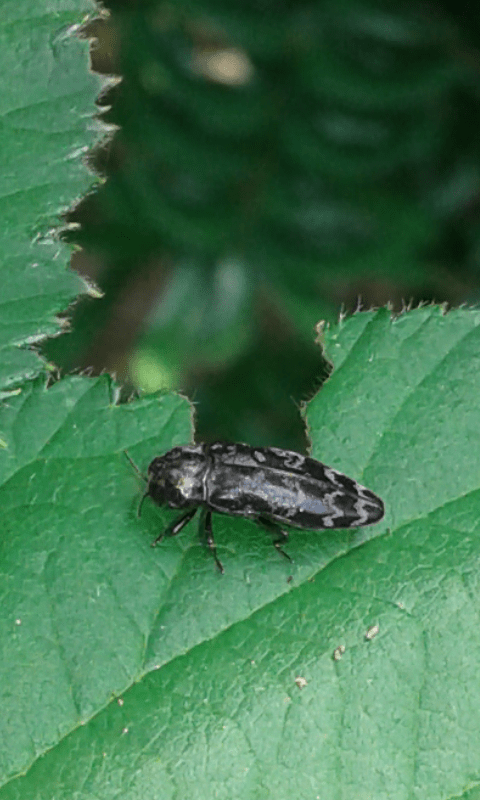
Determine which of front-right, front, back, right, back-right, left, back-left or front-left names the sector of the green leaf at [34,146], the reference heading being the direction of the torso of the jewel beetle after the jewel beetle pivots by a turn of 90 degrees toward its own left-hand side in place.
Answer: right

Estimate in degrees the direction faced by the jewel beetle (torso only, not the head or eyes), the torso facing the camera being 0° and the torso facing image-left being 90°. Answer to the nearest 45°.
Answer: approximately 90°
